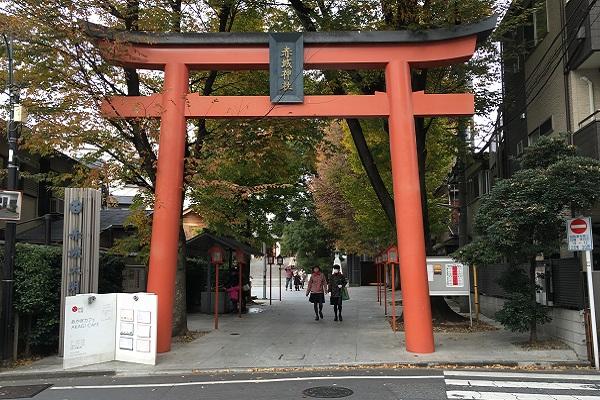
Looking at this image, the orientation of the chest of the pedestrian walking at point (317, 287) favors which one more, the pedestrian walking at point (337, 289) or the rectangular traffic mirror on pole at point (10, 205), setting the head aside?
the rectangular traffic mirror on pole

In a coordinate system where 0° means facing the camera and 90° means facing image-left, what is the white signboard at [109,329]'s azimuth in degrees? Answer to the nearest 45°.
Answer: approximately 0°

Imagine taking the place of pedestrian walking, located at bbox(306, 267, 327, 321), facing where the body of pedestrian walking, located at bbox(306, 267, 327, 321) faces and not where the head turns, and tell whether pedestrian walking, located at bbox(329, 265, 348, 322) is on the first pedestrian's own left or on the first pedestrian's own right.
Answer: on the first pedestrian's own left

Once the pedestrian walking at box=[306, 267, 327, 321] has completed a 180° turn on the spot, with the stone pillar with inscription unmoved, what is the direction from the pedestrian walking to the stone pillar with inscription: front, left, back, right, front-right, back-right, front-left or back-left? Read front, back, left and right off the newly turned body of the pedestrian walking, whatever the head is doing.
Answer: back-left

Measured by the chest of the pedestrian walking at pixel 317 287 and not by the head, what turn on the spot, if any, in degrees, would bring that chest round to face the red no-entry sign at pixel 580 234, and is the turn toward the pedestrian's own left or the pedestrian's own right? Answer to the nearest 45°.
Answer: approximately 45° to the pedestrian's own left

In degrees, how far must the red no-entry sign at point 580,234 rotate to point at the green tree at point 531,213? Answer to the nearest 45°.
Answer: approximately 135° to its right

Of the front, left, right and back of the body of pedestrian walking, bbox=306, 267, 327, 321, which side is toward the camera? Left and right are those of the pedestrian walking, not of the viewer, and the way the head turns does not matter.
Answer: front

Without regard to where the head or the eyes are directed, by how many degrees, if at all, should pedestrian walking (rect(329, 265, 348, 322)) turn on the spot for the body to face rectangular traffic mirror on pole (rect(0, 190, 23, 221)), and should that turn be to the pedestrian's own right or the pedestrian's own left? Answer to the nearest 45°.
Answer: approximately 45° to the pedestrian's own right

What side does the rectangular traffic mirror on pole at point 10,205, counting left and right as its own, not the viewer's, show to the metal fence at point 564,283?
left
